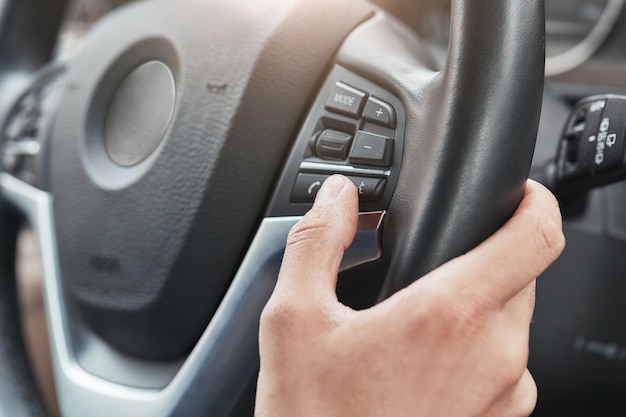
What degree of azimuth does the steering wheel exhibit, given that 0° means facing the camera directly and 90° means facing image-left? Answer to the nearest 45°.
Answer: approximately 45°
